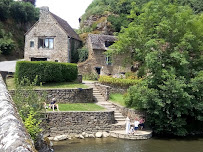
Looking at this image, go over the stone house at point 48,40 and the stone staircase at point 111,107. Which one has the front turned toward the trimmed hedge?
the stone house

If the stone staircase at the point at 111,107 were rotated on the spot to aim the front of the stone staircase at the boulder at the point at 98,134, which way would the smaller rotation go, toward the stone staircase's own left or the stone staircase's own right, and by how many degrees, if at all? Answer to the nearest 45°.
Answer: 0° — it already faces it

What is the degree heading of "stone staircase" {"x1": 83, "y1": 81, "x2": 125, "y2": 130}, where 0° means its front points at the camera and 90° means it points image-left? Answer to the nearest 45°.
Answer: approximately 0°

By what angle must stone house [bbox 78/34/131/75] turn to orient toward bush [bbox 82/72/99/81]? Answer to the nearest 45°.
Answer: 0° — it already faces it

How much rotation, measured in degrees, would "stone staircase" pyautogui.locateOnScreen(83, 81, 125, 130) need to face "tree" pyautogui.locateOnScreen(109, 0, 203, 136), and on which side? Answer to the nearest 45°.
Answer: approximately 45° to its left

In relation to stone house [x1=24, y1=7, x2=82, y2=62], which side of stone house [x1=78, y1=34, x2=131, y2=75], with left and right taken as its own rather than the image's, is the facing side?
right
